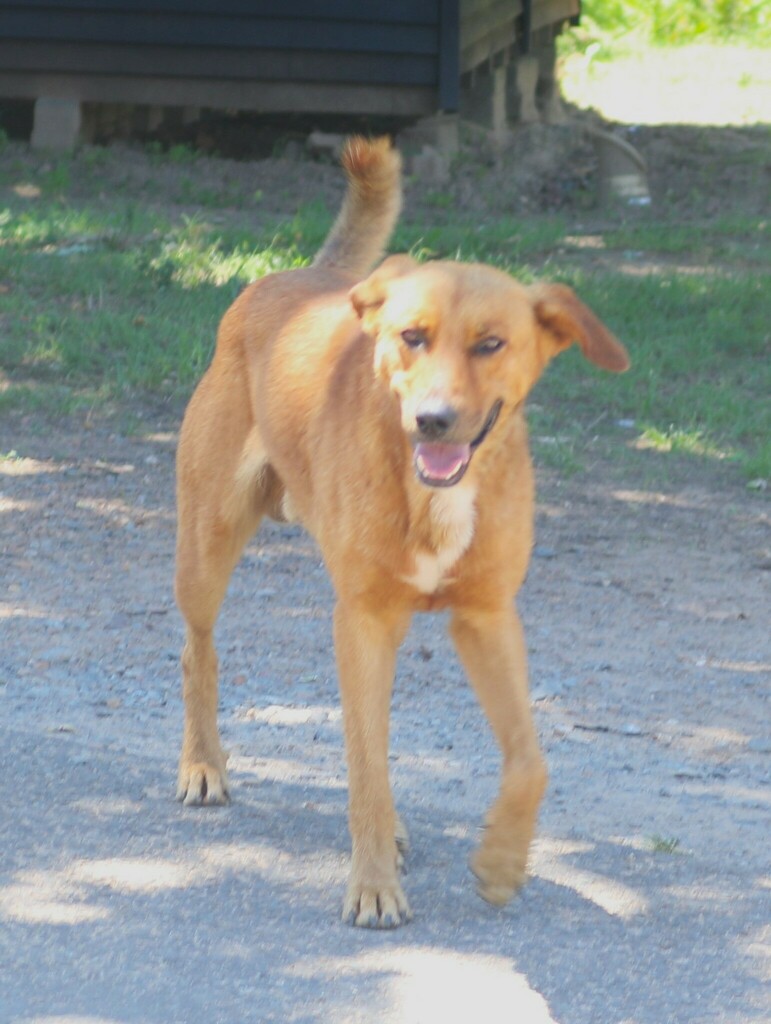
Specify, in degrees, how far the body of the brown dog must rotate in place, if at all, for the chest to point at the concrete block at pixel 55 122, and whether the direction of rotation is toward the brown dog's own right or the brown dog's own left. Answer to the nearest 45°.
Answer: approximately 135° to the brown dog's own left

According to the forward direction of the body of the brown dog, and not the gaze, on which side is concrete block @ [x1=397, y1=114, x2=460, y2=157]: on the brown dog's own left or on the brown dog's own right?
on the brown dog's own left

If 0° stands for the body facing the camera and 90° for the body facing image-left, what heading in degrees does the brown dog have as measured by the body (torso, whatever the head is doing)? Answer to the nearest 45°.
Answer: approximately 315°

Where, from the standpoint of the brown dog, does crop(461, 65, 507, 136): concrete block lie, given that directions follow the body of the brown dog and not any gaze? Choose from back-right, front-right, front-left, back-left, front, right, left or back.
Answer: back-left

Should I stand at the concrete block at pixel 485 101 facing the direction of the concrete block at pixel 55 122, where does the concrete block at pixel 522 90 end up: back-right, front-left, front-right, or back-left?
back-right

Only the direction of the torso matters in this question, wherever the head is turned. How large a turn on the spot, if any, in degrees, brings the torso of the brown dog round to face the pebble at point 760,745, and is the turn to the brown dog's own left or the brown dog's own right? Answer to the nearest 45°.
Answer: approximately 90° to the brown dog's own left
